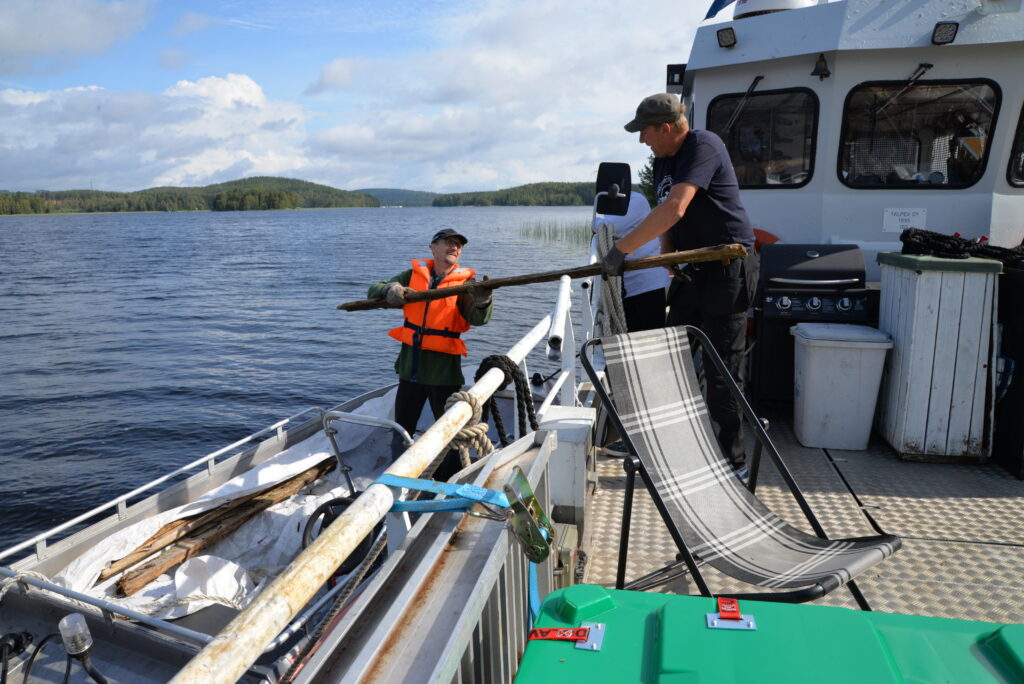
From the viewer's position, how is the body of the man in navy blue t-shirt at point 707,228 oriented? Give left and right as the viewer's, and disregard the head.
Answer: facing to the left of the viewer

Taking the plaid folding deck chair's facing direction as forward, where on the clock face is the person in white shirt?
The person in white shirt is roughly at 7 o'clock from the plaid folding deck chair.

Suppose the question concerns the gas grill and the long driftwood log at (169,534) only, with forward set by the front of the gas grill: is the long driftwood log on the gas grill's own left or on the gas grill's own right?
on the gas grill's own right

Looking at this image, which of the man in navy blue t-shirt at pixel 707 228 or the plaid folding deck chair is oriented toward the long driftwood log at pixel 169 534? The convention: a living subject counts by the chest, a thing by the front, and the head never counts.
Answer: the man in navy blue t-shirt

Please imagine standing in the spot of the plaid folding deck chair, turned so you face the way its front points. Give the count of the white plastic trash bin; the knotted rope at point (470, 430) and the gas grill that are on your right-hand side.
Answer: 1

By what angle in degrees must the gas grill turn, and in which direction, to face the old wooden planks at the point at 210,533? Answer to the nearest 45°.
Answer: approximately 45° to its right

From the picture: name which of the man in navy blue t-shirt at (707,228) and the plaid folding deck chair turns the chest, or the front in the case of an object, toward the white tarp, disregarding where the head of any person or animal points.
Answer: the man in navy blue t-shirt

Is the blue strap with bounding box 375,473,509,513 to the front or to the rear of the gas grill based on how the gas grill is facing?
to the front

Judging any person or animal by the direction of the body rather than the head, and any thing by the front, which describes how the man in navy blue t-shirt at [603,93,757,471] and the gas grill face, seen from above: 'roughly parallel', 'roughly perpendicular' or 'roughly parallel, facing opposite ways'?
roughly perpendicular

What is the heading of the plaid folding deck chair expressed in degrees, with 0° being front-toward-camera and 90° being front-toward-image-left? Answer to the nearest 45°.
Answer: approximately 315°

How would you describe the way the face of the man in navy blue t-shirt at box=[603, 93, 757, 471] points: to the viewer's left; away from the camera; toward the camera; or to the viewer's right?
to the viewer's left
